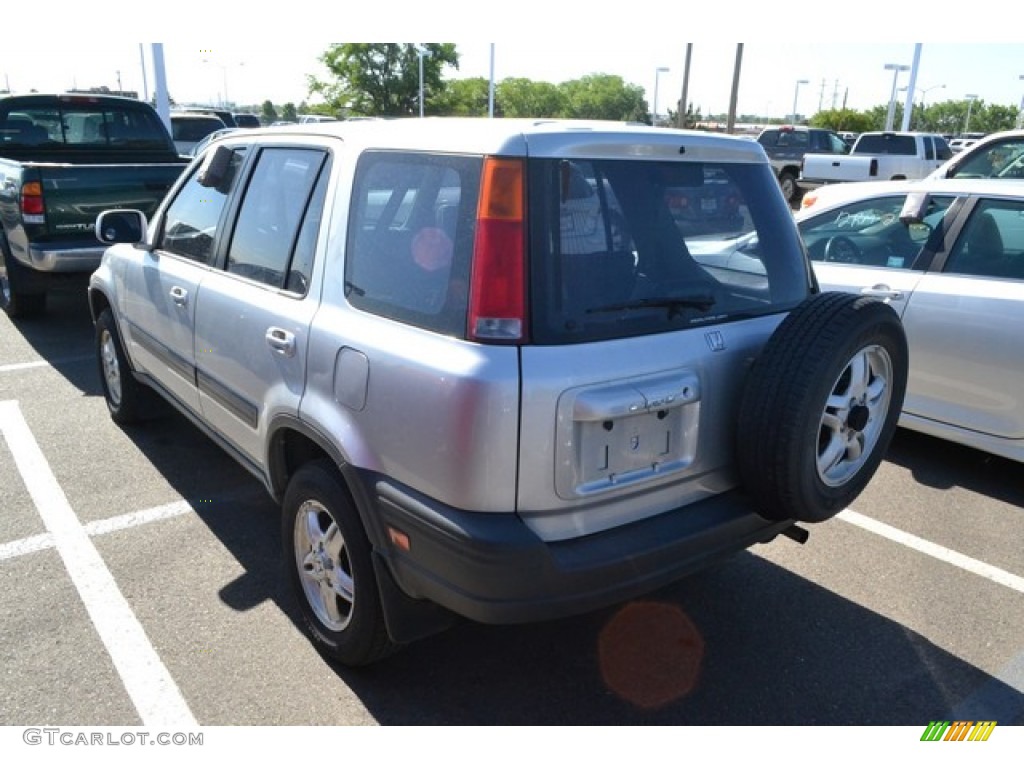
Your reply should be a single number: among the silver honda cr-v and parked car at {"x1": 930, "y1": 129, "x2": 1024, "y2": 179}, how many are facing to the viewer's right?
0

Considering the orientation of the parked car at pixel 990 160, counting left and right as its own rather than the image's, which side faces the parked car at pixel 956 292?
left

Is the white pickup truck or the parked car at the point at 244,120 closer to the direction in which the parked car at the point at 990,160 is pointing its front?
the parked car

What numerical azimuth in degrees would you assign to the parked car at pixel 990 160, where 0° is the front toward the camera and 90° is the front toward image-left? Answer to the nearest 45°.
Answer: approximately 90°

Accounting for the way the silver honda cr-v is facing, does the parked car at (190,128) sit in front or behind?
in front

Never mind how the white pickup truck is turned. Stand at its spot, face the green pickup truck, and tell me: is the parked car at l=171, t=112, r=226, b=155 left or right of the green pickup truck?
right

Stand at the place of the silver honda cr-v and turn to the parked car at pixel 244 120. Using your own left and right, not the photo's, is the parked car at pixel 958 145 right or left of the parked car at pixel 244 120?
right

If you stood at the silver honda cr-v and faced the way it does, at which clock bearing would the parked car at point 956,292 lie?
The parked car is roughly at 3 o'clock from the silver honda cr-v.

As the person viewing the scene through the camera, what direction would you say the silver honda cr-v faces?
facing away from the viewer and to the left of the viewer

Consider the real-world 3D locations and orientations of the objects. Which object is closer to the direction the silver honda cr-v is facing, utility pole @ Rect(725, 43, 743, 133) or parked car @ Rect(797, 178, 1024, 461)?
the utility pole

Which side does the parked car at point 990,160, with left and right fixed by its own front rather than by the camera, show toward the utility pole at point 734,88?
right
